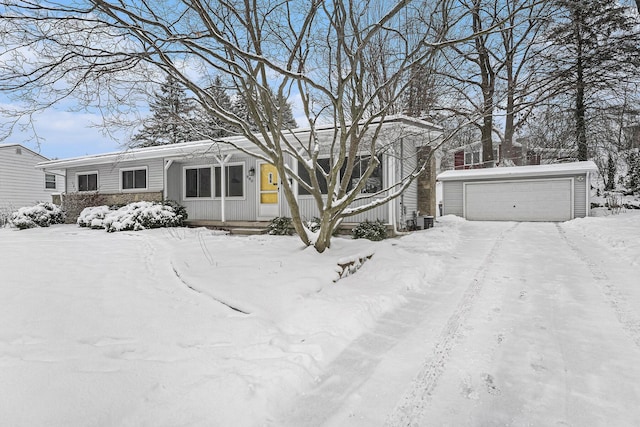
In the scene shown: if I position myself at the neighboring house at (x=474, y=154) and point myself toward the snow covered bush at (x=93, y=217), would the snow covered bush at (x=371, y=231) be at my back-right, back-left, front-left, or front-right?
front-left

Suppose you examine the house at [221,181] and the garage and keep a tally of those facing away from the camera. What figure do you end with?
0

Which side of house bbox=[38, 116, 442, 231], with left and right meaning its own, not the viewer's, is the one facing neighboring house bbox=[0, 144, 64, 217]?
right

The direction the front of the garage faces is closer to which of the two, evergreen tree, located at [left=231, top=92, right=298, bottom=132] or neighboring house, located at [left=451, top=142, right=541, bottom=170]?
the evergreen tree

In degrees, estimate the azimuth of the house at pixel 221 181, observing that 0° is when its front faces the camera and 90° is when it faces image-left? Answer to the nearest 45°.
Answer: approximately 45°

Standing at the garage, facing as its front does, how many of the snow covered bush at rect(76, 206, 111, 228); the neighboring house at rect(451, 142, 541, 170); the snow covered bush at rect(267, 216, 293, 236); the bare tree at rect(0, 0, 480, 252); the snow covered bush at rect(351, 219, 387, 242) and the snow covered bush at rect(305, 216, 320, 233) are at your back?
1

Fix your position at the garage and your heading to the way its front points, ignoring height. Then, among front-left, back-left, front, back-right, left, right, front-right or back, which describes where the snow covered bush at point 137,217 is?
front-right

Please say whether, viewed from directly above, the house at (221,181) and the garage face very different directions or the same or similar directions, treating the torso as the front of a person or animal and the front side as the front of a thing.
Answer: same or similar directions

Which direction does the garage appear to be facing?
toward the camera

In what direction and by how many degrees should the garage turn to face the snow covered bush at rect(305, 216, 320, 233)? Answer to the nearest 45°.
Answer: approximately 45° to its right
